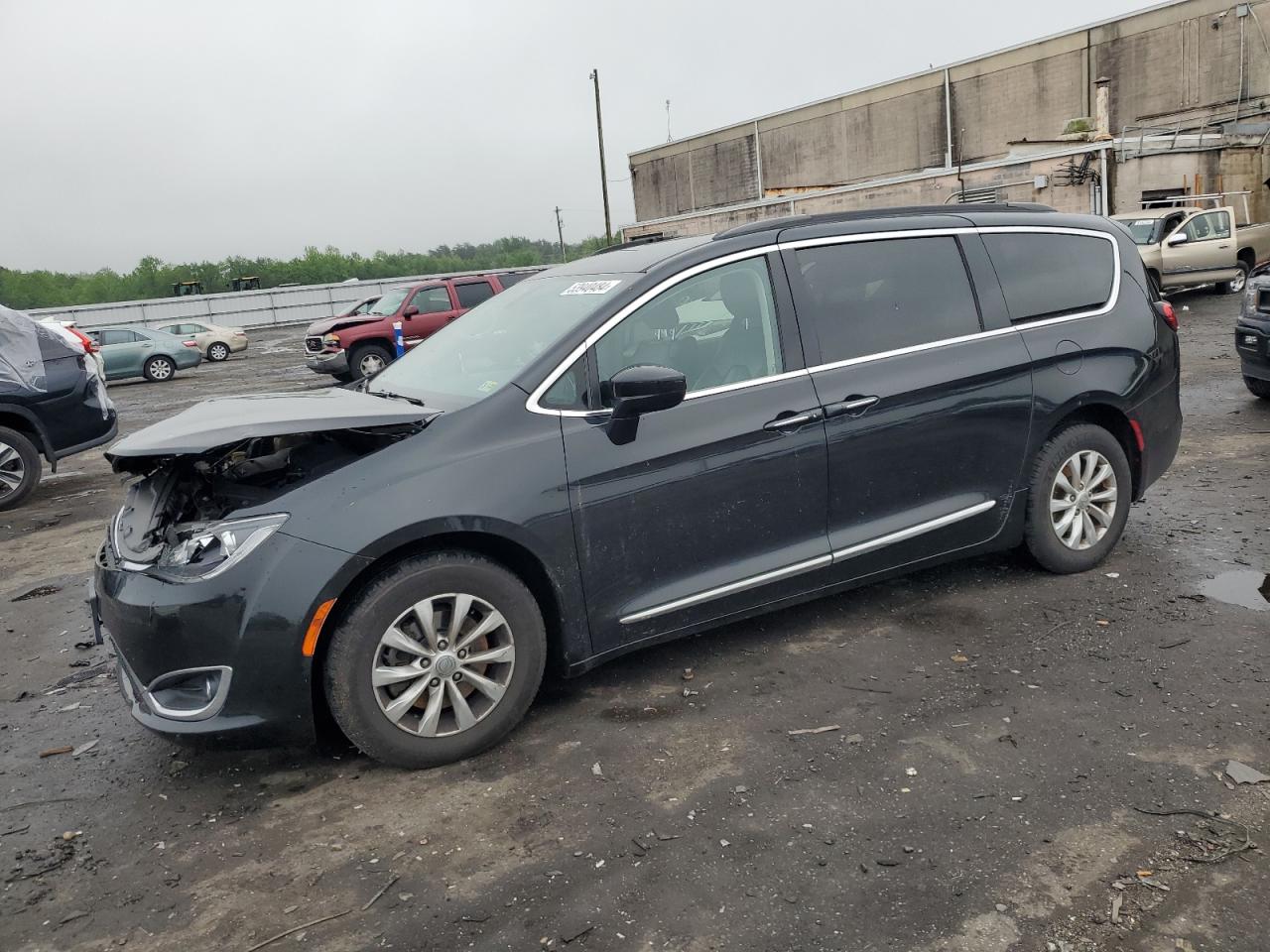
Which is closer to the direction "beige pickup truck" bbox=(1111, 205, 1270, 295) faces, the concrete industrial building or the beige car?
the beige car

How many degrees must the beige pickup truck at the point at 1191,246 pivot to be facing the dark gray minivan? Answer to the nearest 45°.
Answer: approximately 45° to its left

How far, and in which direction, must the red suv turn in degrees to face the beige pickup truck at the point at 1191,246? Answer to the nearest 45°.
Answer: approximately 135° to its left

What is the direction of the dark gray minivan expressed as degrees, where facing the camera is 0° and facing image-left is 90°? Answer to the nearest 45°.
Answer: approximately 45°

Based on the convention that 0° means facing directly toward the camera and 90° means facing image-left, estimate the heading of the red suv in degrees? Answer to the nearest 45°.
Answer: approximately 45°

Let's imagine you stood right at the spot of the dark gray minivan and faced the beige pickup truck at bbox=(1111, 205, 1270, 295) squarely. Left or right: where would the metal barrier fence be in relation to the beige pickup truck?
left

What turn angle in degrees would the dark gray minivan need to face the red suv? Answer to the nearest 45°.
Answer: approximately 135° to its right

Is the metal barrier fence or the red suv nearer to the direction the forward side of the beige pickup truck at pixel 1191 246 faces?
the red suv

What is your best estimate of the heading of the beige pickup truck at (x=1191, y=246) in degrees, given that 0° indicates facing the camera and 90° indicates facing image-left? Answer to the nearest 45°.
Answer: approximately 45°

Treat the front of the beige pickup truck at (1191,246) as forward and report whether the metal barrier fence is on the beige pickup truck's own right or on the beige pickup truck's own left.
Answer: on the beige pickup truck's own right

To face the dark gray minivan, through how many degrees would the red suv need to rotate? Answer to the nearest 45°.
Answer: approximately 45° to its left
